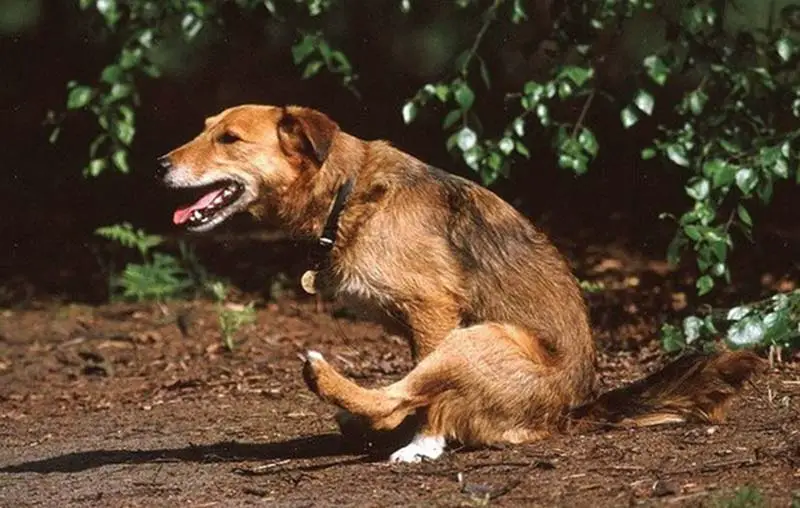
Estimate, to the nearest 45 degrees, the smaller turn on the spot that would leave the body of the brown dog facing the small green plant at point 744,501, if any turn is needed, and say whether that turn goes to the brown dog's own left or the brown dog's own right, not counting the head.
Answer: approximately 135° to the brown dog's own left

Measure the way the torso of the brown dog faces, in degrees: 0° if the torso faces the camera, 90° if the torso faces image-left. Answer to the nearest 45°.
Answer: approximately 90°

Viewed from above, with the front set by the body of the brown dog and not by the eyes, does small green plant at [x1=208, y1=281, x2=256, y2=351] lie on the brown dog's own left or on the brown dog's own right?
on the brown dog's own right

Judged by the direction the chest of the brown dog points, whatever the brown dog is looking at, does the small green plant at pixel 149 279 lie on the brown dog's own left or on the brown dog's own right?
on the brown dog's own right
